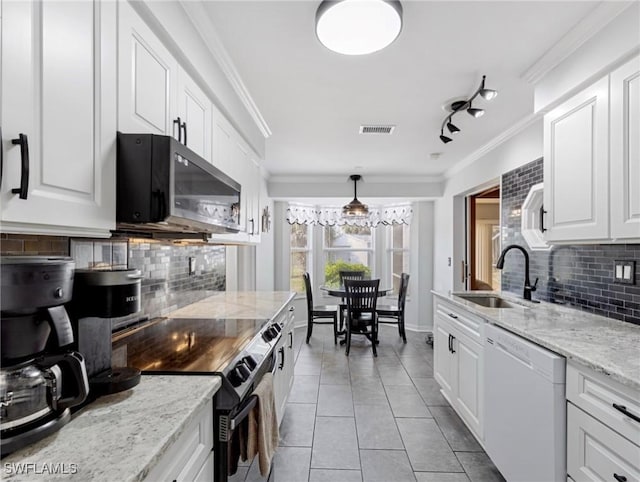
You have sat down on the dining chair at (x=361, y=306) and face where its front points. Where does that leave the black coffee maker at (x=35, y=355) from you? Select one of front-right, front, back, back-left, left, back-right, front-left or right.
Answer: back

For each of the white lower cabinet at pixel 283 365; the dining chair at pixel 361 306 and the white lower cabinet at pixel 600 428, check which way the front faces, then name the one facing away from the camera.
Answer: the dining chair

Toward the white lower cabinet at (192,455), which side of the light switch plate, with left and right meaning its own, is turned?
front

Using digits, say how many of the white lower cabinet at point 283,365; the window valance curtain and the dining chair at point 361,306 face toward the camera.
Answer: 1

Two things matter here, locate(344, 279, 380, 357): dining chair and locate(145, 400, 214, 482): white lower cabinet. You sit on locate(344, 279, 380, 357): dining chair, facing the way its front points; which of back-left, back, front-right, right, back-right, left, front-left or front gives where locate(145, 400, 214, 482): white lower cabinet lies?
back

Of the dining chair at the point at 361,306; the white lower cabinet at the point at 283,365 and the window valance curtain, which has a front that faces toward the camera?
the window valance curtain

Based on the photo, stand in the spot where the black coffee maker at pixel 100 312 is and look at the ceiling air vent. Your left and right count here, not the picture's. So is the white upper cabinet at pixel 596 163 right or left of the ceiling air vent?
right

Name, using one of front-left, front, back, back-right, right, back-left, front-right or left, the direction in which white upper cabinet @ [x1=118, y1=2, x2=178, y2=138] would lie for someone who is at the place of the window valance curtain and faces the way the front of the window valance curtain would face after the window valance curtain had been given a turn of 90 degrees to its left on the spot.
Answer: right

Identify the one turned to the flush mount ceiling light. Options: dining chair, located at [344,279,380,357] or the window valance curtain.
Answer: the window valance curtain

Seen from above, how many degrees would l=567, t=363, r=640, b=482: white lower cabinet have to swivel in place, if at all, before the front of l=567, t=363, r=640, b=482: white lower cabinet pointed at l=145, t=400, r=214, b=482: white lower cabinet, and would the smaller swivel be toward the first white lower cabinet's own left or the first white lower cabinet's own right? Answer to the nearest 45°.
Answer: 0° — it already faces it

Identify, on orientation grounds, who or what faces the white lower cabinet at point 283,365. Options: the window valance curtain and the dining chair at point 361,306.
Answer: the window valance curtain

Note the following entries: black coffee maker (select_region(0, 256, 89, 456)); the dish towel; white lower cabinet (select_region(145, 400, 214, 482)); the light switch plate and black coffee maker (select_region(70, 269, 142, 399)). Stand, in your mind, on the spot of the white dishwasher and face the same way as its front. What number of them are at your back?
1

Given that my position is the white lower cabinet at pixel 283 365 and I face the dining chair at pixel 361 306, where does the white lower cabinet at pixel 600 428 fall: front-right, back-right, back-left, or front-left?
back-right

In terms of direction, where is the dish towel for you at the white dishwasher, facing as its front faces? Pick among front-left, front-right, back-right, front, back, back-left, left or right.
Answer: front

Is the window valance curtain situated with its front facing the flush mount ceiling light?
yes

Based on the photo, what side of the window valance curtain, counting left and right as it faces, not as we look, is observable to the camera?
front

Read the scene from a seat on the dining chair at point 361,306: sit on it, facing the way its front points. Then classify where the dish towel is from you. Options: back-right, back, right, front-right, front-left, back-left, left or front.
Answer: back
